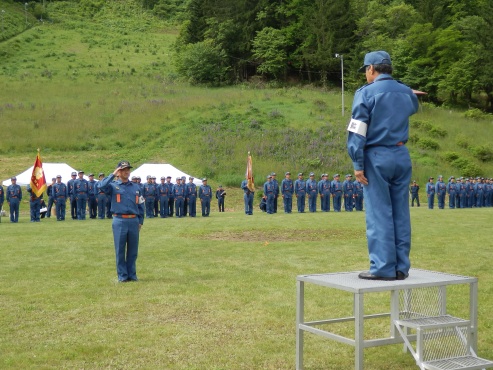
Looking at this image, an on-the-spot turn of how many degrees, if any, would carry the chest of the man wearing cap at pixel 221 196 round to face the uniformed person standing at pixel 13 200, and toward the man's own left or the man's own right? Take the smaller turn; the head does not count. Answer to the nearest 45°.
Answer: approximately 45° to the man's own right

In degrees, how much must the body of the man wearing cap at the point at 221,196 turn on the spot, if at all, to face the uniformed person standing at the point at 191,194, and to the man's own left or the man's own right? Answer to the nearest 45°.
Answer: approximately 45° to the man's own right

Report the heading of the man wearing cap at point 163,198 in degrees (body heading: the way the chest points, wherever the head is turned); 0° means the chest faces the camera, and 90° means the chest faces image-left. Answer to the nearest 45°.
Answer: approximately 0°

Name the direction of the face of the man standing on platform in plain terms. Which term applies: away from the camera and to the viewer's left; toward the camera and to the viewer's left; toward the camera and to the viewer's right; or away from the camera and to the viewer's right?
away from the camera and to the viewer's left

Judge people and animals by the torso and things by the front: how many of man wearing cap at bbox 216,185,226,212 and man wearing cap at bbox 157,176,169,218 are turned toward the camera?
2

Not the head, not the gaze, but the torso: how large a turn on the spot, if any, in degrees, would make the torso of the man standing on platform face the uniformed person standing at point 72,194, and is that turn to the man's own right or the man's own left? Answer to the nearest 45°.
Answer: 0° — they already face them

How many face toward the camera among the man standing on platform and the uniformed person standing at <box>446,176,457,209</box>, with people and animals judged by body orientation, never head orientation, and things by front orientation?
1

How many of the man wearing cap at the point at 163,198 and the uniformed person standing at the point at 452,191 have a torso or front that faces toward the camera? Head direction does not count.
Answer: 2

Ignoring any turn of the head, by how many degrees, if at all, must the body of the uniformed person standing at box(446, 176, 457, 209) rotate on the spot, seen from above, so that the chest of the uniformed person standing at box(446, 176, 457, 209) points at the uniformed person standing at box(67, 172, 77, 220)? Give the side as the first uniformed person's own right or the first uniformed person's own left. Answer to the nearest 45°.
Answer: approximately 45° to the first uniformed person's own right

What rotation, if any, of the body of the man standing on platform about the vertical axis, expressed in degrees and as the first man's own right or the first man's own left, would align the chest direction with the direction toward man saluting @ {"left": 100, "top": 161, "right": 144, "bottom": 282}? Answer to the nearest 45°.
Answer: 0° — they already face them

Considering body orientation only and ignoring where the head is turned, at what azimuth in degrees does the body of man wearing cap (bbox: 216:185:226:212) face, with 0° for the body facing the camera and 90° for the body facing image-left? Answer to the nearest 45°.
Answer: approximately 0°

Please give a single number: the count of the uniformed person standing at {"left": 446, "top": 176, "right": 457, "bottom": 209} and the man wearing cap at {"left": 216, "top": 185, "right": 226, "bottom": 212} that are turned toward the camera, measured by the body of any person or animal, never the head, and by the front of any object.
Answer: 2

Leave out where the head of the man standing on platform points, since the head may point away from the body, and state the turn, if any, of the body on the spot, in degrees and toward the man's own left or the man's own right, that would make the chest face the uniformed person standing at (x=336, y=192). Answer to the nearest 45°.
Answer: approximately 45° to the man's own right
